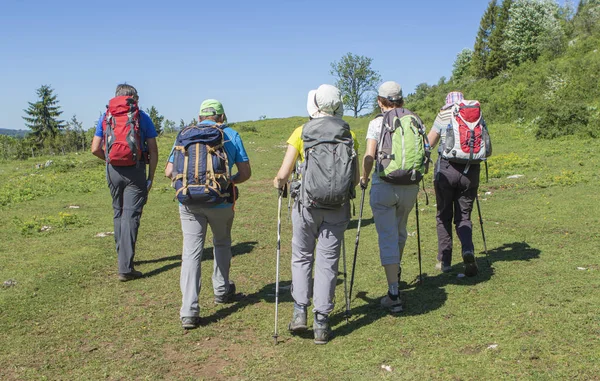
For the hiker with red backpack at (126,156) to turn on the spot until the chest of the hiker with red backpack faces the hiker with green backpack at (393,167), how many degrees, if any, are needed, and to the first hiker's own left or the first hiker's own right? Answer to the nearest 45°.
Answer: approximately 135° to the first hiker's own right

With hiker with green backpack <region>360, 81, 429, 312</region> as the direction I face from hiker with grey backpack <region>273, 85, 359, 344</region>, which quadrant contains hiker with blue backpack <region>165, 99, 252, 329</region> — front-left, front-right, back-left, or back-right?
back-left

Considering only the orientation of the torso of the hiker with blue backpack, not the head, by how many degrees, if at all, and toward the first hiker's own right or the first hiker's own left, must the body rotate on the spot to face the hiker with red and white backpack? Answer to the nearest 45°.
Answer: approximately 90° to the first hiker's own right

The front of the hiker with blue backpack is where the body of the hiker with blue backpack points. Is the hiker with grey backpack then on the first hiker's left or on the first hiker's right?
on the first hiker's right

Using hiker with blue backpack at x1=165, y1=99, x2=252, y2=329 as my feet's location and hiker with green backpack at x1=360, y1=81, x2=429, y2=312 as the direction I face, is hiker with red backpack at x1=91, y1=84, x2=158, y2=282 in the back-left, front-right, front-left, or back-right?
back-left

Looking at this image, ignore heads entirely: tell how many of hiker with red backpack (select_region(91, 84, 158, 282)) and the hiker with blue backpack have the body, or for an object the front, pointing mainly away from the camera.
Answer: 2

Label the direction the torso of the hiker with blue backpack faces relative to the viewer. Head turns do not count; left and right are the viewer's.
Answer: facing away from the viewer

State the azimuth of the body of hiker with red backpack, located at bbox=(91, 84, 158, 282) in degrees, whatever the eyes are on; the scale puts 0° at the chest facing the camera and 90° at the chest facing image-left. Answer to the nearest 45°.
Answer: approximately 180°

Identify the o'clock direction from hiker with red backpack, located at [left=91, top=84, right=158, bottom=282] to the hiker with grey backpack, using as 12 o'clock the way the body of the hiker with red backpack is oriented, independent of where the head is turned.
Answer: The hiker with grey backpack is roughly at 5 o'clock from the hiker with red backpack.

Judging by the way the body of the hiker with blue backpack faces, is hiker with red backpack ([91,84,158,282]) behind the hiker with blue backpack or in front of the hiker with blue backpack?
in front

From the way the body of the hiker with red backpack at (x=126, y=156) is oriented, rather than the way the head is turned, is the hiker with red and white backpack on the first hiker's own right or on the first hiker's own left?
on the first hiker's own right
